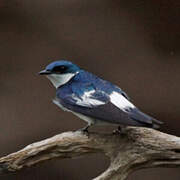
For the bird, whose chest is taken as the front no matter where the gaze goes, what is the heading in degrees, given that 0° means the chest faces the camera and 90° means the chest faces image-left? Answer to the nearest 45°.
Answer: approximately 90°
